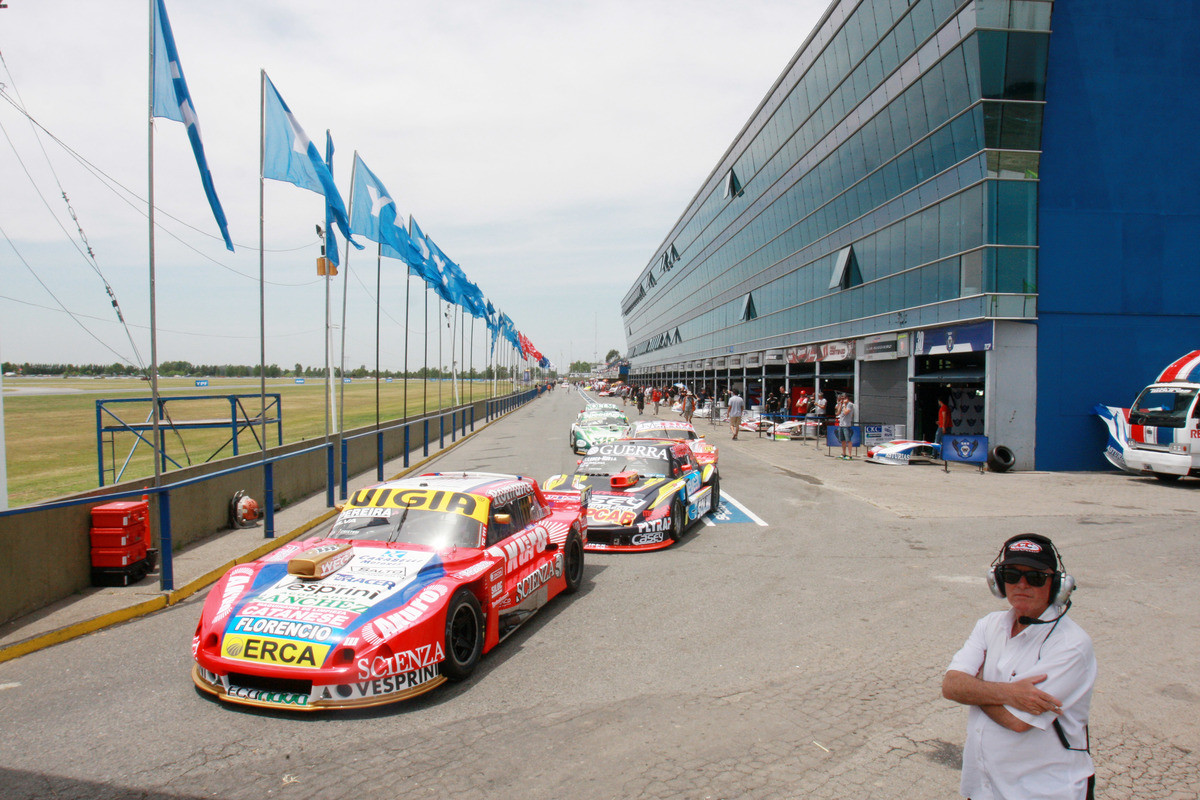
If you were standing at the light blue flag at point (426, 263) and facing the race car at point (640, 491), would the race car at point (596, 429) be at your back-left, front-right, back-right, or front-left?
front-left

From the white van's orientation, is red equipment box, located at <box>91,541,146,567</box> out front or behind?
out front

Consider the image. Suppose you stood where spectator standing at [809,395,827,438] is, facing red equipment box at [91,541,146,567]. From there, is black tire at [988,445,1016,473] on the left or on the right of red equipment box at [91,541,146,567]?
left

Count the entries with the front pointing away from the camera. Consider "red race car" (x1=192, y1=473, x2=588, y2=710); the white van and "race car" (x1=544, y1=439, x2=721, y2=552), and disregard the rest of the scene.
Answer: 0

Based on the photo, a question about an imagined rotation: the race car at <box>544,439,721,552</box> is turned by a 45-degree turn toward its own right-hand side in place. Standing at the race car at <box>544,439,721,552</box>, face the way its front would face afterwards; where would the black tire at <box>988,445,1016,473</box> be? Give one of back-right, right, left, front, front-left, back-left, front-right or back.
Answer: back-right

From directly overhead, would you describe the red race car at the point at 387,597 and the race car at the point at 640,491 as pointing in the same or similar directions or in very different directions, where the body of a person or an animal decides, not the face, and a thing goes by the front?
same or similar directions

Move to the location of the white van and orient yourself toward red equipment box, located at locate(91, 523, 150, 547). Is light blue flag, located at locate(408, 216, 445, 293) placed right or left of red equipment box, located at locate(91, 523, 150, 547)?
right

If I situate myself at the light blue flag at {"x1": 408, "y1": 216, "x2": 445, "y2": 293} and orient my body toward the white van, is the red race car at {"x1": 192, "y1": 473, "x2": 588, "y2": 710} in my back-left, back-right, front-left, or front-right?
front-right

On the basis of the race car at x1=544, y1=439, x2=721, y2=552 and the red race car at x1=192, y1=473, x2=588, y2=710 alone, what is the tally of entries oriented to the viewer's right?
0

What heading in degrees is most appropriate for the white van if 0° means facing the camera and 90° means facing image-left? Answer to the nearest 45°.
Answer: approximately 45°

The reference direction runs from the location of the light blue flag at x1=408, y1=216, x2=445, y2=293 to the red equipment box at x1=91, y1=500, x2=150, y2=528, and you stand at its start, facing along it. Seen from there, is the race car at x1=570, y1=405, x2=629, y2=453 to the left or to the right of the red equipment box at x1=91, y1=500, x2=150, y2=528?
left

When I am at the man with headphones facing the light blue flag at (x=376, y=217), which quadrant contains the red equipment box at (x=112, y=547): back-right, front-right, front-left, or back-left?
front-left

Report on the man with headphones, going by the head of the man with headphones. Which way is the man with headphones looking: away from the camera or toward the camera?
toward the camera

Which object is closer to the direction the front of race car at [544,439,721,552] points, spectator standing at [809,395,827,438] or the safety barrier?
the safety barrier

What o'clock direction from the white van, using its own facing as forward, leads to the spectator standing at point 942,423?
The spectator standing is roughly at 2 o'clock from the white van.

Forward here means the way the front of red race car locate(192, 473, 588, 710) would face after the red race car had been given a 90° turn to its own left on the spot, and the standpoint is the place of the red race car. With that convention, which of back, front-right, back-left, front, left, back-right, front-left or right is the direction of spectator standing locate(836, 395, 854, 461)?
left

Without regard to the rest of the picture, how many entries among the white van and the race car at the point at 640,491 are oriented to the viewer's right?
0

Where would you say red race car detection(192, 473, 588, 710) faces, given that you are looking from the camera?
facing the viewer and to the left of the viewer

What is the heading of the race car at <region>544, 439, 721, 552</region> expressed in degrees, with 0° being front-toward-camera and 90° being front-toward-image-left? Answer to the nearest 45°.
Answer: approximately 45°

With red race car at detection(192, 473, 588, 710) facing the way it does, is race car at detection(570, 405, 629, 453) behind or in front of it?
behind
